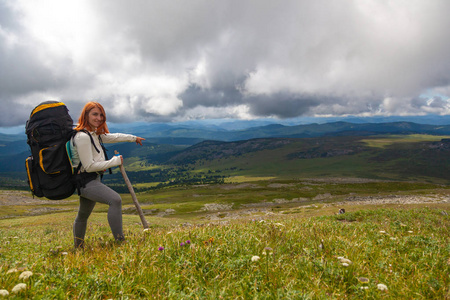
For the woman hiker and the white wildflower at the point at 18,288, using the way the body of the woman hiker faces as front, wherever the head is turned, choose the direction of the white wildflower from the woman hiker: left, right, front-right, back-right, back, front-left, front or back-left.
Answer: right

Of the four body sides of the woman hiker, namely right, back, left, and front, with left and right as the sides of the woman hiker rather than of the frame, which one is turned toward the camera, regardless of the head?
right
